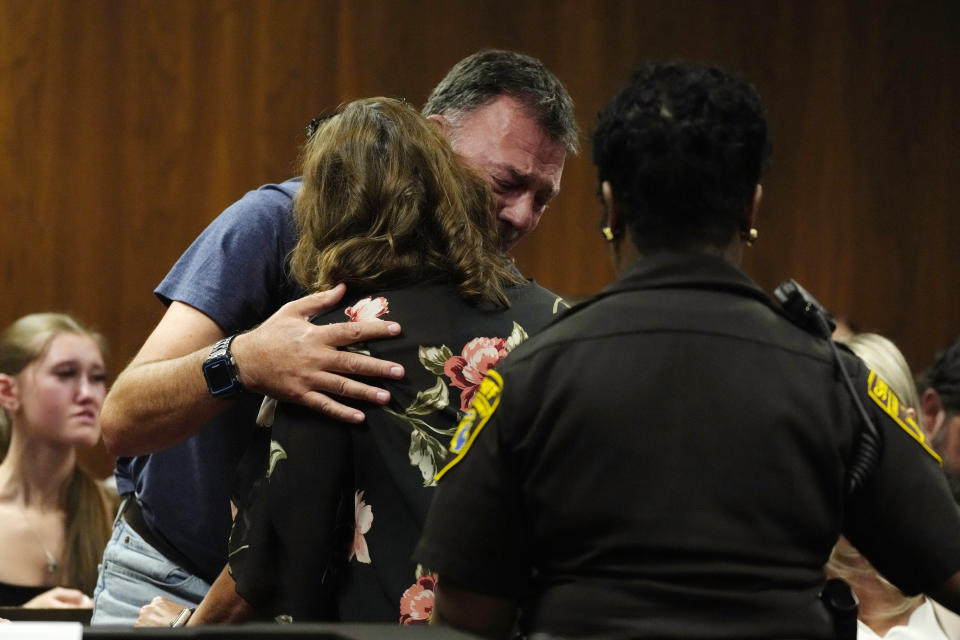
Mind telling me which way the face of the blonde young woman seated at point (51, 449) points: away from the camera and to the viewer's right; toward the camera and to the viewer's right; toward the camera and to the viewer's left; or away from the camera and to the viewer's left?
toward the camera and to the viewer's right

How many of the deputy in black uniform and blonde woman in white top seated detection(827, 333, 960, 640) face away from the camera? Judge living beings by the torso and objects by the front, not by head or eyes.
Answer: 1

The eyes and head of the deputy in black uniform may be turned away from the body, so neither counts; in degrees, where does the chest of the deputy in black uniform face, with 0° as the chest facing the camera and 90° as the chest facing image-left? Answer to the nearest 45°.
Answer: approximately 180°

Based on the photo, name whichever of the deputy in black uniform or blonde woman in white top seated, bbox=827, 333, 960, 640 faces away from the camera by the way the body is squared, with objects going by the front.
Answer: the deputy in black uniform

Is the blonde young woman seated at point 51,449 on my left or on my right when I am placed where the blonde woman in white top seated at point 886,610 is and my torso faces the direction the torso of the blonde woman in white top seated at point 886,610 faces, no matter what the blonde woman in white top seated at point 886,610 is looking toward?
on my right

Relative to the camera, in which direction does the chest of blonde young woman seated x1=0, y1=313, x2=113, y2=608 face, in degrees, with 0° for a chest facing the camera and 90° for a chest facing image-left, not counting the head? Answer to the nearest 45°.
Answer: approximately 315°

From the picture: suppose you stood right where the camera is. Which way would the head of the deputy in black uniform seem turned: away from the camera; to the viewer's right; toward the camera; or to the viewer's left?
away from the camera
